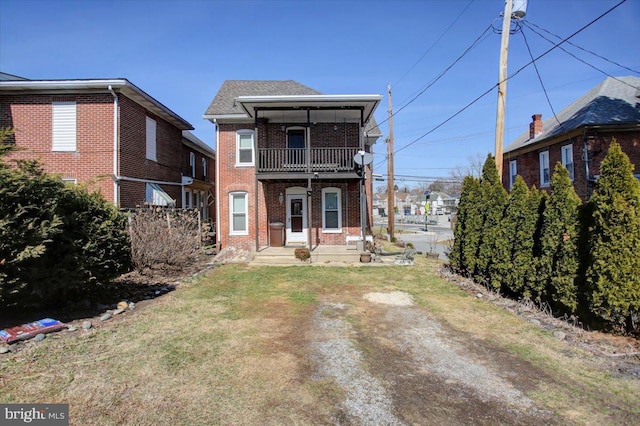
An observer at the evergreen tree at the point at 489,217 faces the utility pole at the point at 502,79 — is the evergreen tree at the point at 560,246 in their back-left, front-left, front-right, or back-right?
back-right

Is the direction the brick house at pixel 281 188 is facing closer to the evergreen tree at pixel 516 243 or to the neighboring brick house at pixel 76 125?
the evergreen tree

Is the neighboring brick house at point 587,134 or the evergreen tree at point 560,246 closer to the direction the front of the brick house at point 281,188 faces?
the evergreen tree

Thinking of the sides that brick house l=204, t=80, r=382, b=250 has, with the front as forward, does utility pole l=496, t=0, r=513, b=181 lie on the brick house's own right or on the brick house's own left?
on the brick house's own left

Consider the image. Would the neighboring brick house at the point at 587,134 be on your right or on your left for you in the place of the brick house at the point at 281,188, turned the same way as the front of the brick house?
on your left

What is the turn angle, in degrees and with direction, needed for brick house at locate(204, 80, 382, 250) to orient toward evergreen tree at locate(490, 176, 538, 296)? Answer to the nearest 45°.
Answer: approximately 45° to its left

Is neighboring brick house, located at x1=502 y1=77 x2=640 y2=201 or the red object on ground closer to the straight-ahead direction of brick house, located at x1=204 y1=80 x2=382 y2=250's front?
the red object on ground

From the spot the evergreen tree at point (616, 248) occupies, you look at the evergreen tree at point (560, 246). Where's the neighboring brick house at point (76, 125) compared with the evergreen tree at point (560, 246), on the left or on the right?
left

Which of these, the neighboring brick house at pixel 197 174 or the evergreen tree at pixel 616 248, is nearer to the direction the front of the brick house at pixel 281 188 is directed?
the evergreen tree

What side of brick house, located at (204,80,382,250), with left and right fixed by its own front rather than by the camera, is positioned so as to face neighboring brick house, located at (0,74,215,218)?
right

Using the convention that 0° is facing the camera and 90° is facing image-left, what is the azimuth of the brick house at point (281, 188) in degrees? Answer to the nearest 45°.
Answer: approximately 0°

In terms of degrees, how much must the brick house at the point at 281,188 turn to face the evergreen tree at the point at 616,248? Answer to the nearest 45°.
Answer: approximately 45° to its left
